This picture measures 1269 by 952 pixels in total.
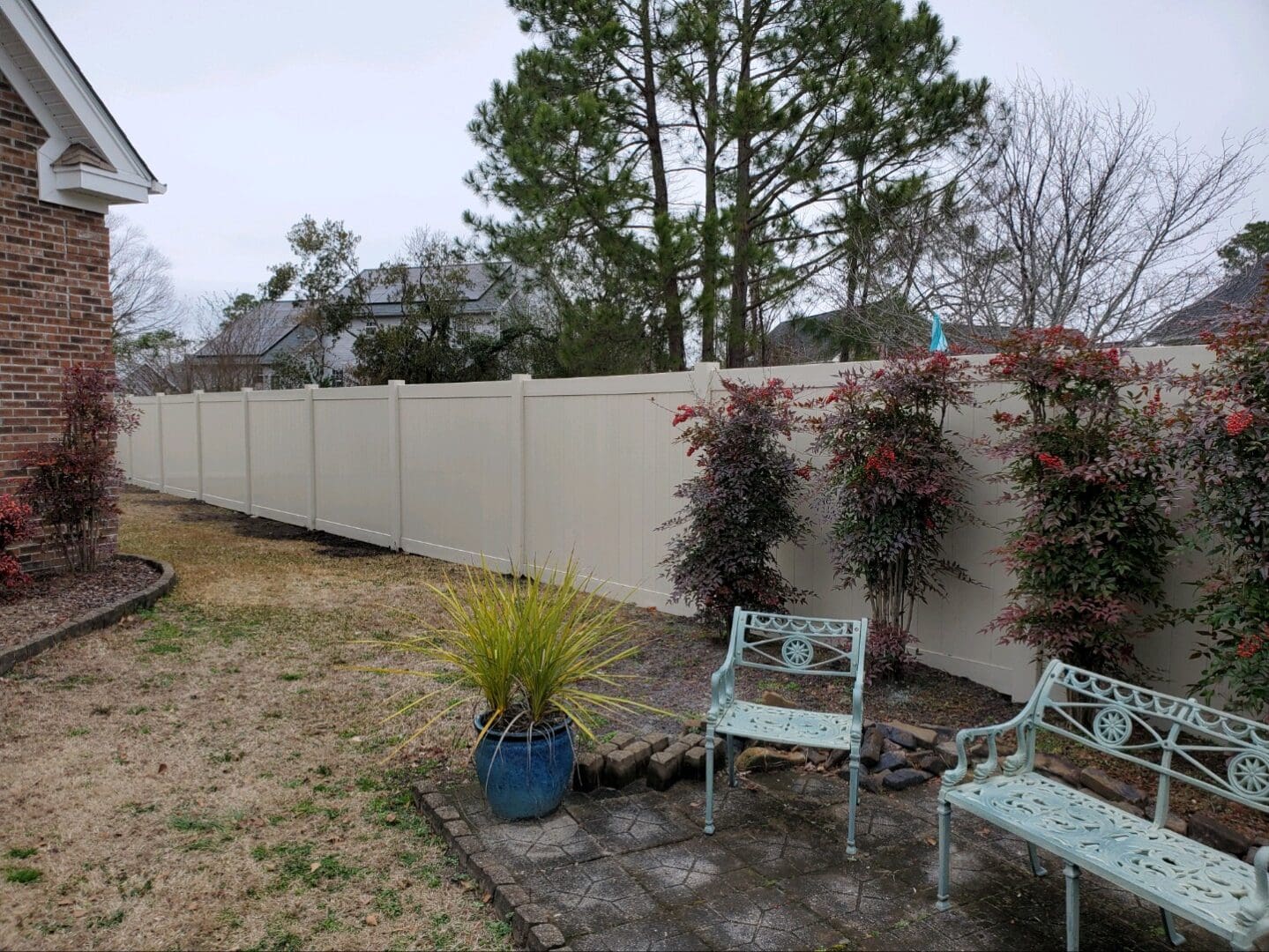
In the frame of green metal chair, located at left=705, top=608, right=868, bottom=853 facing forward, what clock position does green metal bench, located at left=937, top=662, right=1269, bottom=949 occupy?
green metal bench, located at left=937, top=662, right=1269, bottom=949 is roughly at 10 o'clock from green metal chair, located at left=705, top=608, right=868, bottom=853.

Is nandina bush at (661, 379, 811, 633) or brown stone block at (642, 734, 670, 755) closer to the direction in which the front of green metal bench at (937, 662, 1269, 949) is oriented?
the brown stone block

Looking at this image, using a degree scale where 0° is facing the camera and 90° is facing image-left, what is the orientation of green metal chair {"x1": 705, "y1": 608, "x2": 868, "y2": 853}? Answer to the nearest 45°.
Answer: approximately 0°

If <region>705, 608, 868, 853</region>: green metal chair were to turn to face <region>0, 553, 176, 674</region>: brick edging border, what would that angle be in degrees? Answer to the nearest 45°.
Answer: approximately 90° to its right

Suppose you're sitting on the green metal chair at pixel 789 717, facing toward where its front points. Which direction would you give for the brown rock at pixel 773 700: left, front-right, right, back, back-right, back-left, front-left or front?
back

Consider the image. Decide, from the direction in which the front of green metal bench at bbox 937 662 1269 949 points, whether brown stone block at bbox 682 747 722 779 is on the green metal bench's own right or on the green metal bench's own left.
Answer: on the green metal bench's own right

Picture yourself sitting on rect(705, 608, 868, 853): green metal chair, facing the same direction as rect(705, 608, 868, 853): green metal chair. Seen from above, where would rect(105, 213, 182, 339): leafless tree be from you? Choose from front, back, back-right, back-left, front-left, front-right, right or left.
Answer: back-right

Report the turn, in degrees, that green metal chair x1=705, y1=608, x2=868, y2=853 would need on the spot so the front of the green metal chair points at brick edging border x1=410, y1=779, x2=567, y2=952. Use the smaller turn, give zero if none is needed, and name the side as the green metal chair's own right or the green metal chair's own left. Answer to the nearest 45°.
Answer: approximately 45° to the green metal chair's own right

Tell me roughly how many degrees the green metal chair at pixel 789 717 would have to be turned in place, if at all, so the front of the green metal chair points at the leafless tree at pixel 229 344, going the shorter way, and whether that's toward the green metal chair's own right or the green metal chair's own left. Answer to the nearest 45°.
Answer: approximately 135° to the green metal chair's own right

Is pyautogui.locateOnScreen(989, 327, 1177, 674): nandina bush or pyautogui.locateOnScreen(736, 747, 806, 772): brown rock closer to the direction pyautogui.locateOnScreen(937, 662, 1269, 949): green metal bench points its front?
the brown rock

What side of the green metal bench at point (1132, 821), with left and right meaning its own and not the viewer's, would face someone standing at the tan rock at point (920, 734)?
right

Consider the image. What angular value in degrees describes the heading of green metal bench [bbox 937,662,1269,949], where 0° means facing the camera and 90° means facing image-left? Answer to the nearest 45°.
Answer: approximately 45°

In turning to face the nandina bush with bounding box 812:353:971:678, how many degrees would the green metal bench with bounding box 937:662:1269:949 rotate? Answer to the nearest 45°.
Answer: approximately 90° to its right
